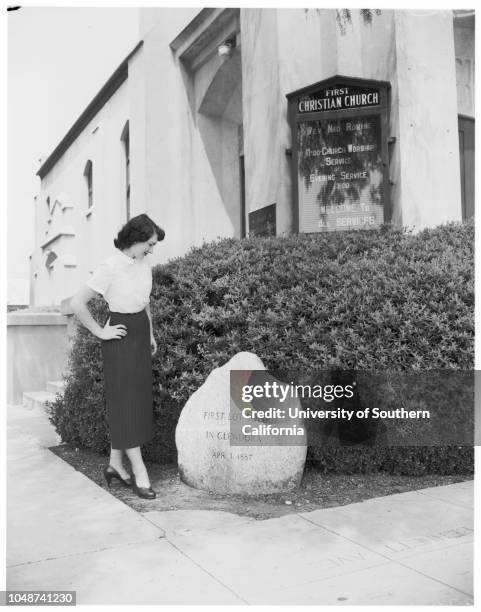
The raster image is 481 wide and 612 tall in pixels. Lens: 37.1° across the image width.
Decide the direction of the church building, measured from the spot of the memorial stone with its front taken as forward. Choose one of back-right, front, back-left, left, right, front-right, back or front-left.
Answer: back

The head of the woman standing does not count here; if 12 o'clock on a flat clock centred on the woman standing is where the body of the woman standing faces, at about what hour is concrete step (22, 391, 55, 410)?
The concrete step is roughly at 7 o'clock from the woman standing.

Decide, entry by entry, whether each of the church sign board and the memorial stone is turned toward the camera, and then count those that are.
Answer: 2

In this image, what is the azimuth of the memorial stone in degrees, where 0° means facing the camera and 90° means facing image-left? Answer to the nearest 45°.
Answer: approximately 0°

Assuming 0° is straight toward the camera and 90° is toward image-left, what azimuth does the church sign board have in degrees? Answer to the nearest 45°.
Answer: approximately 0°

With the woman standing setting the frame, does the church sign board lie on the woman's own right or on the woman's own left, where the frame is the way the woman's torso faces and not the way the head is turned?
on the woman's own left

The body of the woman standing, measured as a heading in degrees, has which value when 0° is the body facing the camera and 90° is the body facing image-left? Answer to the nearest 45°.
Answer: approximately 315°

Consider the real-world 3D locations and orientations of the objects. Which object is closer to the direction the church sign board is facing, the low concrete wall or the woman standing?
the woman standing

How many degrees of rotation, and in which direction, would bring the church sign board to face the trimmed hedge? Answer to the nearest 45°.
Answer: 0° — it already faces it
